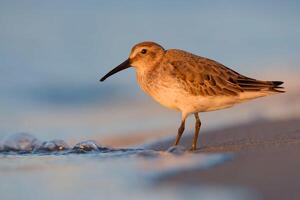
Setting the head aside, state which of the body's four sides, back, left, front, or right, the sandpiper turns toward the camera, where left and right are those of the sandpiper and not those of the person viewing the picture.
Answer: left
